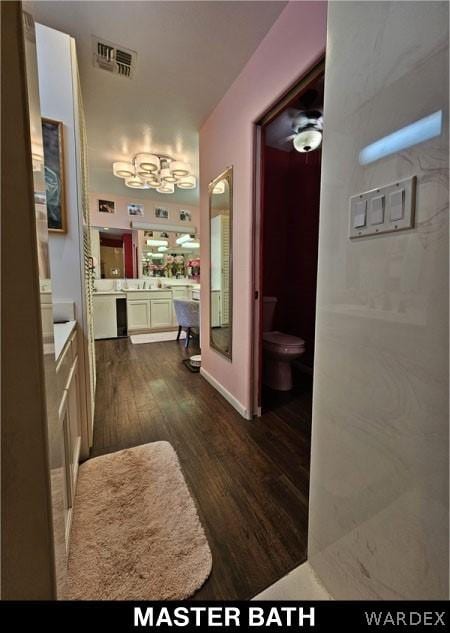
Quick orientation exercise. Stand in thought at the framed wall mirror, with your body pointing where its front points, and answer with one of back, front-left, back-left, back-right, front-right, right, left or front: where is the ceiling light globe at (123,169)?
front-right

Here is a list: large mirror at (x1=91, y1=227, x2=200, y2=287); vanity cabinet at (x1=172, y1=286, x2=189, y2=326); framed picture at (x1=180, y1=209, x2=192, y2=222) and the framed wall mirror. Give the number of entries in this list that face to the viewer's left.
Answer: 1

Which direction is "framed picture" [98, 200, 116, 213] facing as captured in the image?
toward the camera

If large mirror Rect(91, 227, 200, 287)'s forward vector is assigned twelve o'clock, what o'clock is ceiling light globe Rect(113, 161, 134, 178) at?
The ceiling light globe is roughly at 12 o'clock from the large mirror.

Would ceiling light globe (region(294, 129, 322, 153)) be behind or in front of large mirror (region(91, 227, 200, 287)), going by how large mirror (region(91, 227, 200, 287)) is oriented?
in front

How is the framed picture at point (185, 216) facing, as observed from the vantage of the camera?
facing the viewer

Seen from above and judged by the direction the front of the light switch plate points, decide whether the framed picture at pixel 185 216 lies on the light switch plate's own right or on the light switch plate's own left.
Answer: on the light switch plate's own right

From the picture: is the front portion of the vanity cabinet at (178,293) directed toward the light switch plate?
yes

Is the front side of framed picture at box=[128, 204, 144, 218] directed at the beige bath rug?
yes

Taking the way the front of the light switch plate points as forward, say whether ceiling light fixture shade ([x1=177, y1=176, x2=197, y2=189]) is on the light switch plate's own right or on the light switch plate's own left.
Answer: on the light switch plate's own right

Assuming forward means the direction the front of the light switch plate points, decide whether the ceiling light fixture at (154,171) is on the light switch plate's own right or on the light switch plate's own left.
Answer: on the light switch plate's own right

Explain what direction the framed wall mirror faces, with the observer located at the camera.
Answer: facing to the left of the viewer

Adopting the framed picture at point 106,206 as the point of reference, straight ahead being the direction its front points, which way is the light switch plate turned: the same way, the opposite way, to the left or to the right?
to the right

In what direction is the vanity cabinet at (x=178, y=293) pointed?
toward the camera

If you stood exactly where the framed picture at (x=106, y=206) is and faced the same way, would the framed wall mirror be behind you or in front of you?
in front
